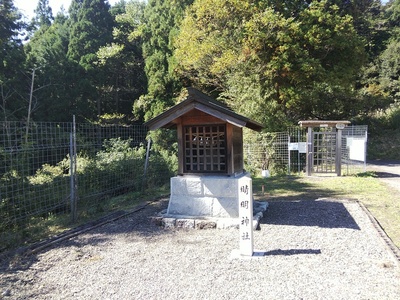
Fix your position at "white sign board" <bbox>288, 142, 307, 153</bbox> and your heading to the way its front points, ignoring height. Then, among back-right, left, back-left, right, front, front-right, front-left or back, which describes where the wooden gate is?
back-left

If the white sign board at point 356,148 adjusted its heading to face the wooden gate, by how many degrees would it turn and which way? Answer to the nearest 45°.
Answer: approximately 90° to its right

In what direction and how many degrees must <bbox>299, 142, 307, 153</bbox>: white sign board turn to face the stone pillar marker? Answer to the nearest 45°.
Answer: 0° — it already faces it

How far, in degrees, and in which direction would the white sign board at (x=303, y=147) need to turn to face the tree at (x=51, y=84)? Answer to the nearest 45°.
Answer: approximately 90° to its right

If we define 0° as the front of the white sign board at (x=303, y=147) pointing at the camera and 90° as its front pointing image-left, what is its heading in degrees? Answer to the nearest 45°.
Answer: approximately 0°

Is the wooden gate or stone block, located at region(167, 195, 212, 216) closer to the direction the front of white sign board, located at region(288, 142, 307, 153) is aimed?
the stone block
